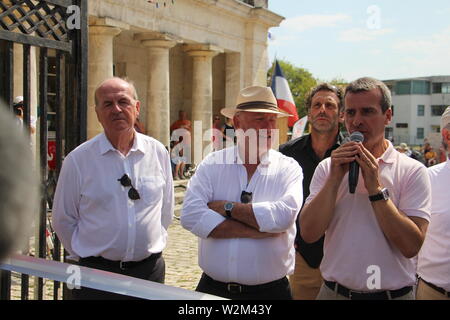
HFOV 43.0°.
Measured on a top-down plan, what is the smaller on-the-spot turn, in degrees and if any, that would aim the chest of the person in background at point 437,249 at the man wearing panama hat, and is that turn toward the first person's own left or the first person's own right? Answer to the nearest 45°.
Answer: approximately 90° to the first person's own right

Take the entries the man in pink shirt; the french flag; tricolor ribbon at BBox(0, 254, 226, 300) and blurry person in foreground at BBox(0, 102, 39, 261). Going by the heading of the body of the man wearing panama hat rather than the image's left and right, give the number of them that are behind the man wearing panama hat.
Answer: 1

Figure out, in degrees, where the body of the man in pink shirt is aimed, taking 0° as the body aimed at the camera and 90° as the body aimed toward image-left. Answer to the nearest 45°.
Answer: approximately 45°

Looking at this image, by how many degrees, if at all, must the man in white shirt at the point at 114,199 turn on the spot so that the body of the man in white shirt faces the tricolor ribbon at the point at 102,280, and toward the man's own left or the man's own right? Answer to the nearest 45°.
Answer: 0° — they already face it

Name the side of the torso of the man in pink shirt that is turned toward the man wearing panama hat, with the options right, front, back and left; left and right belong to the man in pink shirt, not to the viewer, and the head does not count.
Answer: right

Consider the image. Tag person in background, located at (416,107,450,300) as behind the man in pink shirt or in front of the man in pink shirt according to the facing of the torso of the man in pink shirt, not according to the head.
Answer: behind

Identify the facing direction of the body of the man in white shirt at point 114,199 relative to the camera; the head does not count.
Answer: toward the camera

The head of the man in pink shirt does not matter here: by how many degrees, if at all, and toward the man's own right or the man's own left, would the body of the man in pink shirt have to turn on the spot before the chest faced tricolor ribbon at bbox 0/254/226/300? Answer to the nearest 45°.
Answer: approximately 45° to the man's own right

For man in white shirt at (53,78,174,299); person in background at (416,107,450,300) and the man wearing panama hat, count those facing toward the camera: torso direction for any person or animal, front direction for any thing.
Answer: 3

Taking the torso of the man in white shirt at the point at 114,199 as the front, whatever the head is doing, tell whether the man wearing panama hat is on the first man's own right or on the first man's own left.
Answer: on the first man's own left

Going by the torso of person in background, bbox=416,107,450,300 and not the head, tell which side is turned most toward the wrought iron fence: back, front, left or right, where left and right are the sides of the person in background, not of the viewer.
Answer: right

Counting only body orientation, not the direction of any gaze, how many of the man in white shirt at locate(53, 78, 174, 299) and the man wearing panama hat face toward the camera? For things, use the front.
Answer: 2

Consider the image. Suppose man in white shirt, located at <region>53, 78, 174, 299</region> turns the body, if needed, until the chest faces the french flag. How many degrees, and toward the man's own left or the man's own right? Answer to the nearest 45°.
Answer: approximately 135° to the man's own left

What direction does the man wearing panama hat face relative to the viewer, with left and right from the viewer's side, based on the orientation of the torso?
facing the viewer

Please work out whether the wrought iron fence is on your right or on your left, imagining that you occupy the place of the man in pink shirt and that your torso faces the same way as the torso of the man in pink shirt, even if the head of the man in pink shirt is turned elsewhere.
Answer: on your right
